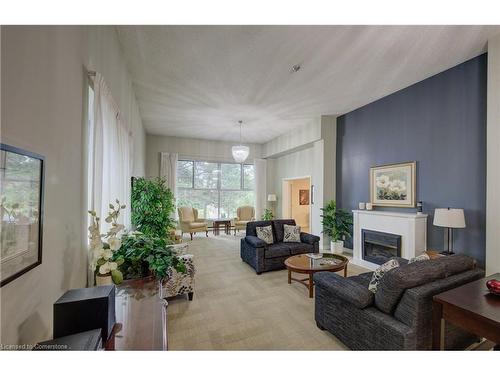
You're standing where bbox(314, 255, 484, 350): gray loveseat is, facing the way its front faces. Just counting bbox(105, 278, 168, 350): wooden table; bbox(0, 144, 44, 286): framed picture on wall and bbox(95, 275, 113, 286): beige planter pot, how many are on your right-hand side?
0

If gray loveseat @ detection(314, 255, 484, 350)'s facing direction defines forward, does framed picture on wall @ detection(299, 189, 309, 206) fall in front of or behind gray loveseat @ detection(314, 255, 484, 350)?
in front

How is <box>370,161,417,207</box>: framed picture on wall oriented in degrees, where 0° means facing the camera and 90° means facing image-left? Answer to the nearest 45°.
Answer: approximately 45°

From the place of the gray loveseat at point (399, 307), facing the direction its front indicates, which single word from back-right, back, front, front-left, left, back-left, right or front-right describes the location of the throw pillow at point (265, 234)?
front

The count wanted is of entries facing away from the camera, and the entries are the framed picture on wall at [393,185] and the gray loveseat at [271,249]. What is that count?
0

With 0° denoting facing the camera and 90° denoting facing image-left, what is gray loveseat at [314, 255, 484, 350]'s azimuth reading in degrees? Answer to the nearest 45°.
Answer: approximately 135°

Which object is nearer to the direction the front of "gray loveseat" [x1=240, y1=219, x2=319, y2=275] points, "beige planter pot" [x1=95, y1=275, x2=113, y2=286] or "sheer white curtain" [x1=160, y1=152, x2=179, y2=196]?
the beige planter pot

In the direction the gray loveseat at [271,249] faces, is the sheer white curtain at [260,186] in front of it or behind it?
behind

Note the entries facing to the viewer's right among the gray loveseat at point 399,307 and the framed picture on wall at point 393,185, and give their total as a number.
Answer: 0

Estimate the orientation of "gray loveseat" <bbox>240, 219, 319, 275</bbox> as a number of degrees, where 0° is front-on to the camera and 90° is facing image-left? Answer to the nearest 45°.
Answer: approximately 315°

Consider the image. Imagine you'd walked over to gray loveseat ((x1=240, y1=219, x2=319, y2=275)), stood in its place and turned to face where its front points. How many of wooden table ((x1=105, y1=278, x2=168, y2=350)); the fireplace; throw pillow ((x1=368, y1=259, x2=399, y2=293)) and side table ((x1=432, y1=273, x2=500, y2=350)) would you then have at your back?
0

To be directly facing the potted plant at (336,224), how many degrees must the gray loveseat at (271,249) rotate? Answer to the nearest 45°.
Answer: approximately 90° to its left

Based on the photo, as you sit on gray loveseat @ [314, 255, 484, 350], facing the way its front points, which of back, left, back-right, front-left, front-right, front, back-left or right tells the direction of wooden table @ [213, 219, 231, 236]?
front

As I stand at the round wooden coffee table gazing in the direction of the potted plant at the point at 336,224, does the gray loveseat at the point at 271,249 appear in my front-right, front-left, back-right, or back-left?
front-left

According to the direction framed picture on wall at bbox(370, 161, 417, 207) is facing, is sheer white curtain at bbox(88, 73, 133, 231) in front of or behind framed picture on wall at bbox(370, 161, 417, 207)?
in front

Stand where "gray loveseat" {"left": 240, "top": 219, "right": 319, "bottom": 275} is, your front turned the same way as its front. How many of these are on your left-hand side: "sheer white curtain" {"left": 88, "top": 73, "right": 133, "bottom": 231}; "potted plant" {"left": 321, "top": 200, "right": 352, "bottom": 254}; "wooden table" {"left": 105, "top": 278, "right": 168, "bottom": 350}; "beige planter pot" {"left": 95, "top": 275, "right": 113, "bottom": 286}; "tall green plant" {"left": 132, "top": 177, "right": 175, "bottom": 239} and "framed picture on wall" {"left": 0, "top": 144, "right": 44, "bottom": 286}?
1

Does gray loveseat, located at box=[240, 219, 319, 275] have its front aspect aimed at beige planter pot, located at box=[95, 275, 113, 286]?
no

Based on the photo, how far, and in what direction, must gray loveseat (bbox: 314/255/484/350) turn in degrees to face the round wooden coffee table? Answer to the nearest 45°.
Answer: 0° — it already faces it

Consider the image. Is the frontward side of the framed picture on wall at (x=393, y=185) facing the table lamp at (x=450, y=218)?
no
